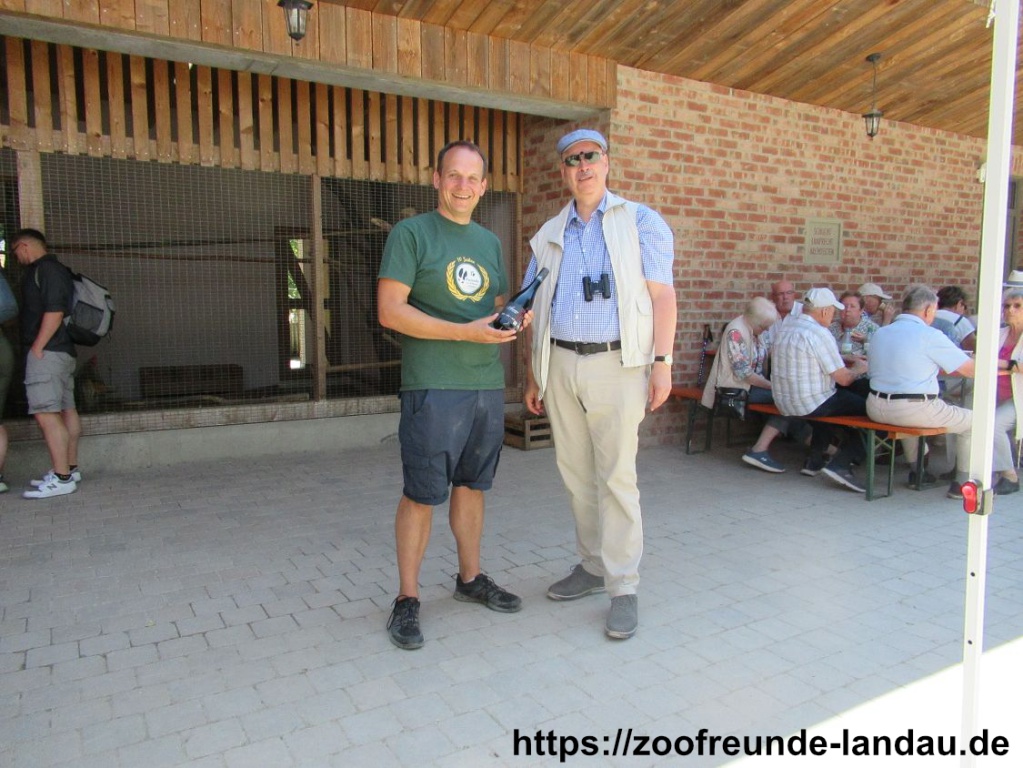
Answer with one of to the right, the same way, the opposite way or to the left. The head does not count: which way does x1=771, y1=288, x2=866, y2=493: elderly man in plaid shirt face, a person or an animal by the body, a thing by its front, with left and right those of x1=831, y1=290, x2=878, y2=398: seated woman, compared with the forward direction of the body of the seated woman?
the opposite way

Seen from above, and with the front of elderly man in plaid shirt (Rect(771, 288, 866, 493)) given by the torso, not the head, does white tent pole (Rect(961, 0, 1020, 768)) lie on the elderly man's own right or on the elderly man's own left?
on the elderly man's own right

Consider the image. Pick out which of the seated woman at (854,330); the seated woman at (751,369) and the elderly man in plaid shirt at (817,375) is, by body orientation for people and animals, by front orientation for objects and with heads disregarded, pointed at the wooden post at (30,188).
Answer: the seated woman at (854,330)

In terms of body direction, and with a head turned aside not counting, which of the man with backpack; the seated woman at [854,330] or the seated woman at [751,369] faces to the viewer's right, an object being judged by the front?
the seated woman at [751,369]

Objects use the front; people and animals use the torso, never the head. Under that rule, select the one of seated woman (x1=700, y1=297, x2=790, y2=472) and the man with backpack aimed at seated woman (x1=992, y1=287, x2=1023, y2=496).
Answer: seated woman (x1=700, y1=297, x2=790, y2=472)

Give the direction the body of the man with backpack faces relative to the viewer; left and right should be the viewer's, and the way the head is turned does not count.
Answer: facing to the left of the viewer

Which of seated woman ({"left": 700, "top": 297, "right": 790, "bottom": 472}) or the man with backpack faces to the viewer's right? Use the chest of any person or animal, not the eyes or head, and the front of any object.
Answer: the seated woman

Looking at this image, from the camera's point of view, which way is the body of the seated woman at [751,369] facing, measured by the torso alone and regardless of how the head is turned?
to the viewer's right

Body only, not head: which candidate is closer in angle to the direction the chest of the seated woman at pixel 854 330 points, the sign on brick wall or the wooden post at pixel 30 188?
the wooden post

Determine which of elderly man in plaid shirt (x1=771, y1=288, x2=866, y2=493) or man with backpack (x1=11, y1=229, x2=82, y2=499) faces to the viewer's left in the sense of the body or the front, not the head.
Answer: the man with backpack

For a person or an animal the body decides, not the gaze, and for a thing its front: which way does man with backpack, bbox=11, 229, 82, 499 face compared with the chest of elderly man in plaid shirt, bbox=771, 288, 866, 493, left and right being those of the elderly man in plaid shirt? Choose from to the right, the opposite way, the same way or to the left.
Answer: the opposite way

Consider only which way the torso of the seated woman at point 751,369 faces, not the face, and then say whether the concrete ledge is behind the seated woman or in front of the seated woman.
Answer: behind
